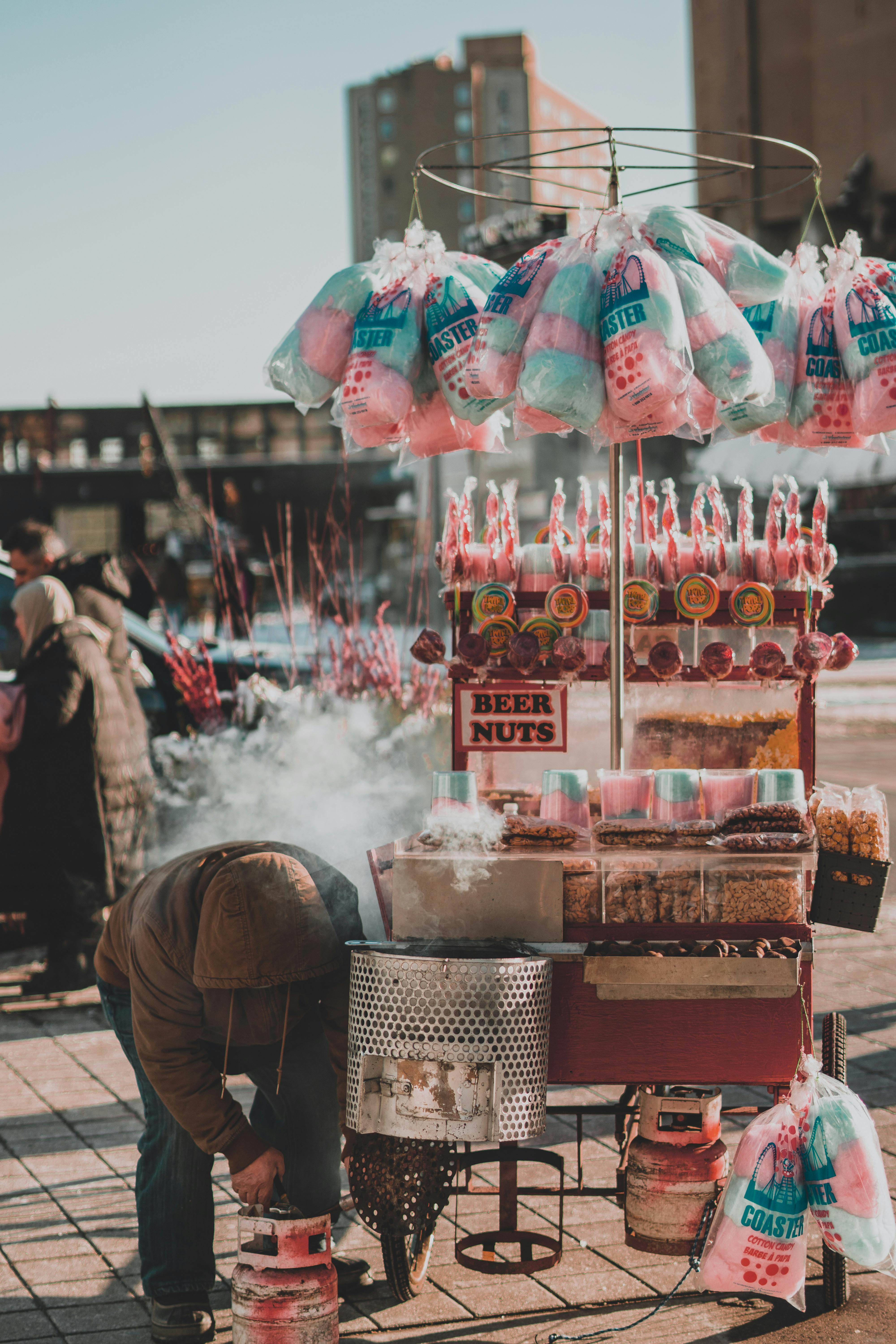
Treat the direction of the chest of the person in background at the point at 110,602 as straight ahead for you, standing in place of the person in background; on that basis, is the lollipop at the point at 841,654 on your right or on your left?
on your left

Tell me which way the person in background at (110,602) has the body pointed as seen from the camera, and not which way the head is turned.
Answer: to the viewer's left

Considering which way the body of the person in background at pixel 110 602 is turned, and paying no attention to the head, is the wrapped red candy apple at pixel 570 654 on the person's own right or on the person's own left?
on the person's own left

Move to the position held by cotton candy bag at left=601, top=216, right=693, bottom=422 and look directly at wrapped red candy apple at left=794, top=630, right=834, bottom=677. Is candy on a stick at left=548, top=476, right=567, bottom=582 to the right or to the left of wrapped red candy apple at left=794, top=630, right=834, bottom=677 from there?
left
